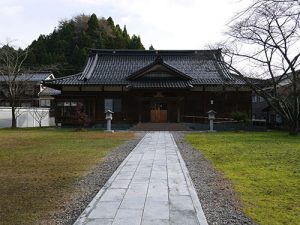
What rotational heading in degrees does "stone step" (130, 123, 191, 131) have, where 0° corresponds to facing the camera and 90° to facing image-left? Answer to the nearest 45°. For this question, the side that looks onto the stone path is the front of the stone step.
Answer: approximately 0°
